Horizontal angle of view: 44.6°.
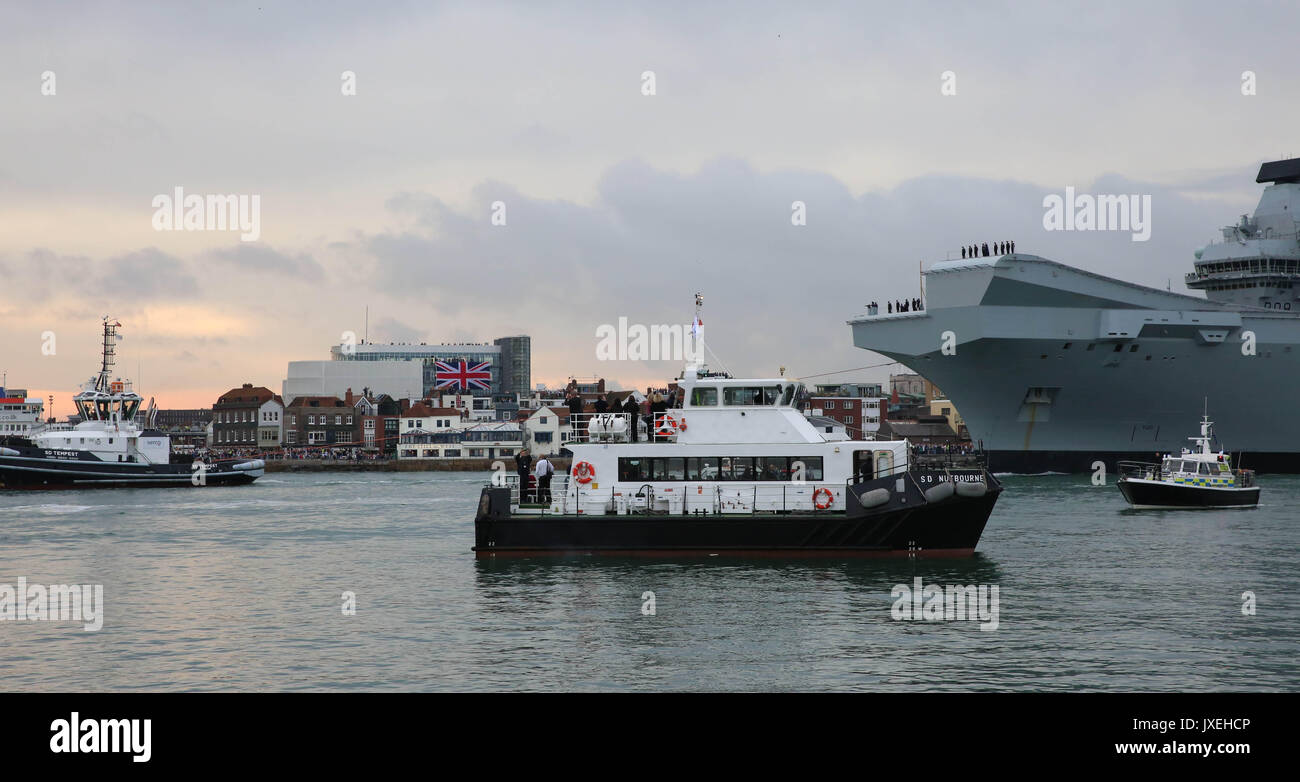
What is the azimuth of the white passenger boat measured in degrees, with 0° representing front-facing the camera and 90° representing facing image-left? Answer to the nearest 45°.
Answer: approximately 270°

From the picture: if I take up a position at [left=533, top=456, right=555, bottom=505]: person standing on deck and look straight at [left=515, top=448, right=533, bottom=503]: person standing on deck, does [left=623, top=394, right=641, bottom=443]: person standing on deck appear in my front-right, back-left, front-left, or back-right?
back-right

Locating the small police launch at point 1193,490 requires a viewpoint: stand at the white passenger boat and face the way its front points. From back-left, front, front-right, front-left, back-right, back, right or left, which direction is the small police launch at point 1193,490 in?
front-left
